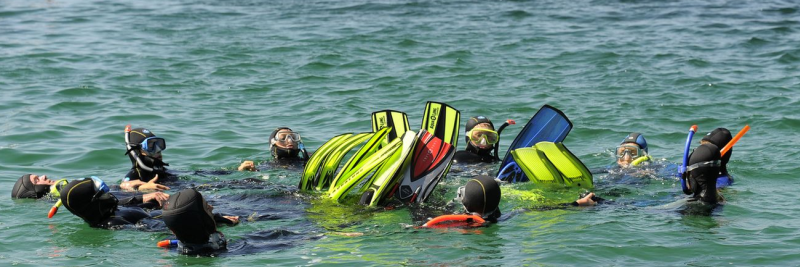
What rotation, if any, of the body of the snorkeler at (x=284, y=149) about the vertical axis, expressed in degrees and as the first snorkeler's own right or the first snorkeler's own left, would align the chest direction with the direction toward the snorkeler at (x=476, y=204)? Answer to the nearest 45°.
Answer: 0° — they already face them

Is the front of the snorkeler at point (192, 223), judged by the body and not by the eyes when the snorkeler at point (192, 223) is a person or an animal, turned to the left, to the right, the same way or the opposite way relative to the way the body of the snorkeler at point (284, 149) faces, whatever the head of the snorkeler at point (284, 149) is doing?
to the left

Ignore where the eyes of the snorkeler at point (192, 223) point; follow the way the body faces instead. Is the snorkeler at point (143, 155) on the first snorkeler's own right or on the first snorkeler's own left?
on the first snorkeler's own left

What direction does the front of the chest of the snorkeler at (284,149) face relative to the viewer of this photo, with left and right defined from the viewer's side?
facing the viewer and to the right of the viewer

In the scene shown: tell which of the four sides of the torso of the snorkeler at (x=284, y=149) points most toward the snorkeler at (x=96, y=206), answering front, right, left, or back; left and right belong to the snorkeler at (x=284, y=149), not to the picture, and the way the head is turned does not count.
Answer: right

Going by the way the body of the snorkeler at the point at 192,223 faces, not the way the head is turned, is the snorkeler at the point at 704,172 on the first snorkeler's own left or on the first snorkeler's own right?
on the first snorkeler's own right

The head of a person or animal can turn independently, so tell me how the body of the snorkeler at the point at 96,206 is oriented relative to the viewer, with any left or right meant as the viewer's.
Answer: facing away from the viewer and to the right of the viewer

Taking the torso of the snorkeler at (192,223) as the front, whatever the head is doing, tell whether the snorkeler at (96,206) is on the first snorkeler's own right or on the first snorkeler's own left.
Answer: on the first snorkeler's own left

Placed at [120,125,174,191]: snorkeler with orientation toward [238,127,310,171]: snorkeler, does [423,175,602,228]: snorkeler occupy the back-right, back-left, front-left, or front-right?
front-right
